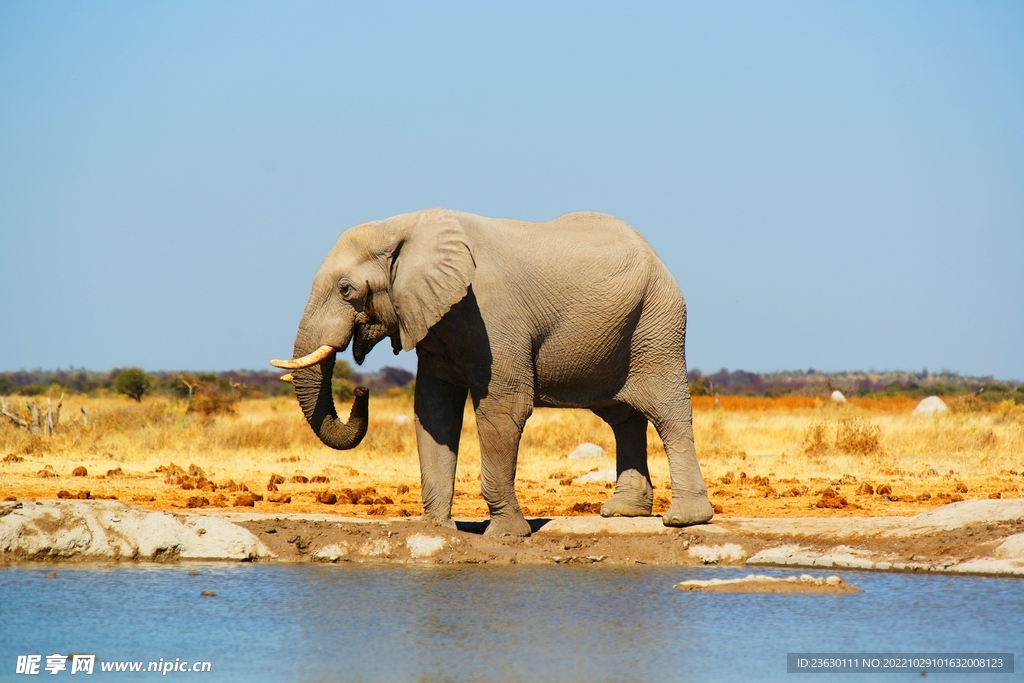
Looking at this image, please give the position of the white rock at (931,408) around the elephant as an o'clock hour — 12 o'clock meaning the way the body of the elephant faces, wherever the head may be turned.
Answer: The white rock is roughly at 4 o'clock from the elephant.

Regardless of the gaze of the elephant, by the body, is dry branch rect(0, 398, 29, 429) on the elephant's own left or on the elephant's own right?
on the elephant's own right

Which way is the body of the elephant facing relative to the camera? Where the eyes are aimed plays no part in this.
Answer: to the viewer's left

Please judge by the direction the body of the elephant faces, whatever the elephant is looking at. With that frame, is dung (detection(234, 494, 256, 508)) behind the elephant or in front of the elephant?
in front

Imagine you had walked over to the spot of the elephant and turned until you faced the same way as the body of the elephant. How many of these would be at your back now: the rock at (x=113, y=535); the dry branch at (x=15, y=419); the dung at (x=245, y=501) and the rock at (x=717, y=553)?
1

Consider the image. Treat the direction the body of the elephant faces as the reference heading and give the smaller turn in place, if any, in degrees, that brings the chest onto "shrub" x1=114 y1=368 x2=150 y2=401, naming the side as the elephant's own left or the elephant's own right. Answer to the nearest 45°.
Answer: approximately 90° to the elephant's own right

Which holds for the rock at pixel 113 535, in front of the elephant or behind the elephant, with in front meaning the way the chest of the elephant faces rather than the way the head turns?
in front

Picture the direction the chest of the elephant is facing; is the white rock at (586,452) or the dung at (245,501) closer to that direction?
the dung

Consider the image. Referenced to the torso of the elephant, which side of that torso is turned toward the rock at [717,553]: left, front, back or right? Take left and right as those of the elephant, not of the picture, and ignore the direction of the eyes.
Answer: back

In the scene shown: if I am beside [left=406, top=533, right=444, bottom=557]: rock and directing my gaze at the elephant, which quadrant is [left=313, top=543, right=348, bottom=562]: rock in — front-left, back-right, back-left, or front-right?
back-left

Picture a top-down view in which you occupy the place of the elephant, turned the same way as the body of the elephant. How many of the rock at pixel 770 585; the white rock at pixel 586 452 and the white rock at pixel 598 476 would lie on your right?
2

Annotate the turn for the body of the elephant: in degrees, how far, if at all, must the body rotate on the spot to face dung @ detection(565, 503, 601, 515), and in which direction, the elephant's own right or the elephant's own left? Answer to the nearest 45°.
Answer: approximately 90° to the elephant's own right
